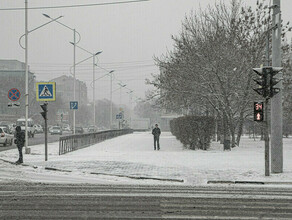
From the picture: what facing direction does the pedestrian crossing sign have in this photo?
toward the camera

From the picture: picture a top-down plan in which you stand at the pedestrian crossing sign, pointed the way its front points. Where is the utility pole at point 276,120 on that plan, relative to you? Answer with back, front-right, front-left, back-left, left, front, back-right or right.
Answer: front-left

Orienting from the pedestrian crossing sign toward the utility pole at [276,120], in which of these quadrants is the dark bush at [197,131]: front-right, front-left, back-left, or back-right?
front-left

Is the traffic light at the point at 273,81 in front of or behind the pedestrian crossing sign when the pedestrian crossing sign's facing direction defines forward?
in front

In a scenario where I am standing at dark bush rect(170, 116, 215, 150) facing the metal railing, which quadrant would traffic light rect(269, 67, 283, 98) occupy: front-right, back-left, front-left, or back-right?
back-left

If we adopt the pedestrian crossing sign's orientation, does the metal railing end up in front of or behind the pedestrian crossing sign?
behind

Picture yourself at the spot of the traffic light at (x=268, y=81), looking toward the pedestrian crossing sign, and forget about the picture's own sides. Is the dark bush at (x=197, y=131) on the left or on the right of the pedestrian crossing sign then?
right

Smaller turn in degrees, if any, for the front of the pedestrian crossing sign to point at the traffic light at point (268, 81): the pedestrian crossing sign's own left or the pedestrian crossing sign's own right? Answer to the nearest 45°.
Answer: approximately 45° to the pedestrian crossing sign's own left

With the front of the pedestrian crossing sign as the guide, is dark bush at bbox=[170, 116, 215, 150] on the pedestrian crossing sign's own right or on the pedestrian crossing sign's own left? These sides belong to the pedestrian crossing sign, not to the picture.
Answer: on the pedestrian crossing sign's own left
